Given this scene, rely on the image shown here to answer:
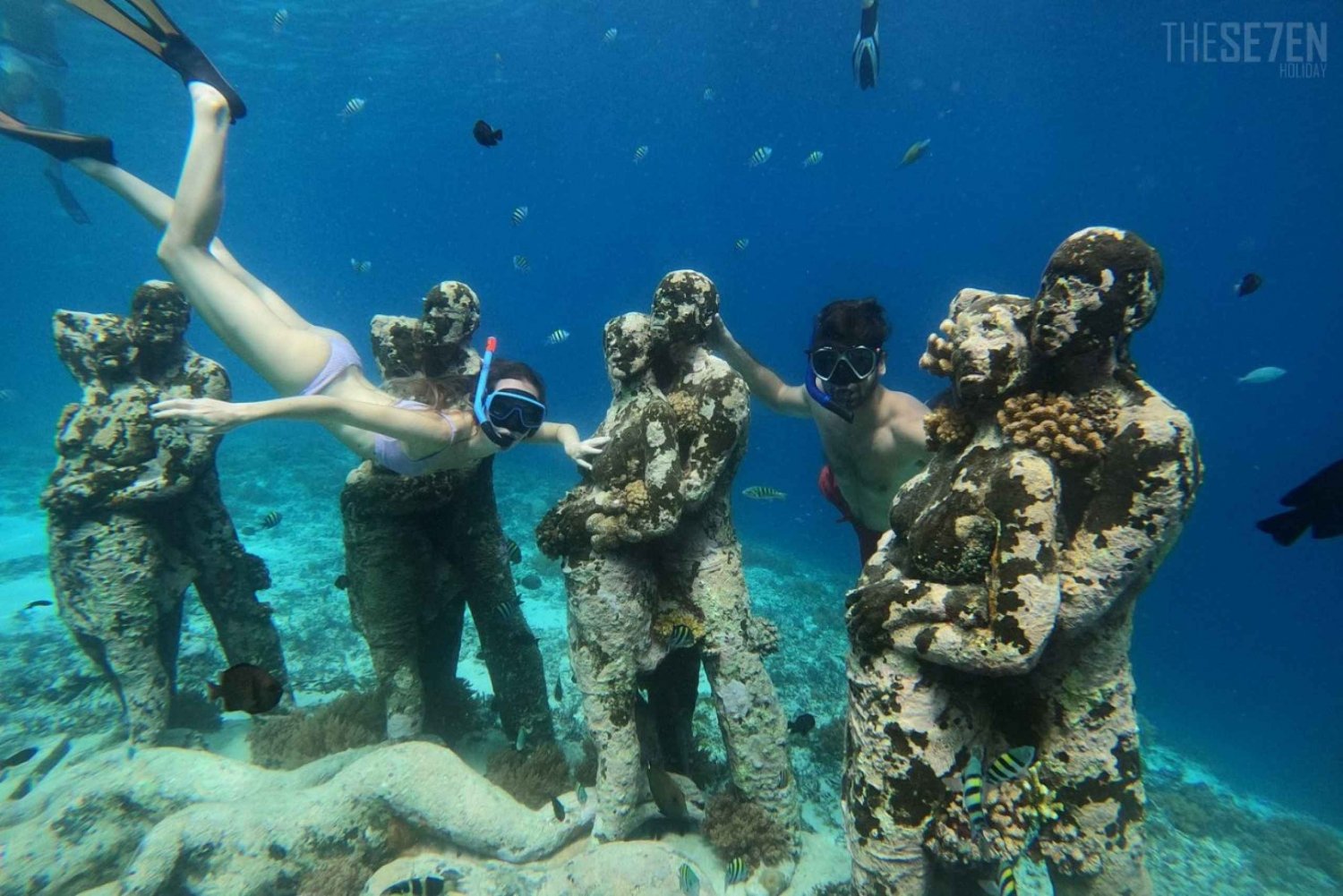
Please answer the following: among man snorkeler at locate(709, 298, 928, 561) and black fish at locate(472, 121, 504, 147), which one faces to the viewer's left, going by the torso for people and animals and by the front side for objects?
the black fish

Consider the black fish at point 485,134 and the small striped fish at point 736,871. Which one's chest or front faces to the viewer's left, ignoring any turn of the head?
the black fish

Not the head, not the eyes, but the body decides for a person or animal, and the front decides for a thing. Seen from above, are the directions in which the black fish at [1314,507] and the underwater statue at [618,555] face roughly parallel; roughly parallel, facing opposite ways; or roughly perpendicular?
roughly perpendicular

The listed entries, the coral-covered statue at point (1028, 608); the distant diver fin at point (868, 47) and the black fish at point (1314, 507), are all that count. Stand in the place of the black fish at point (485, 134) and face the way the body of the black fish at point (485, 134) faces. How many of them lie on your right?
0

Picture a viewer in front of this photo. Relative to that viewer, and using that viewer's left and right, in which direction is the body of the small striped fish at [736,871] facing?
facing to the right of the viewer

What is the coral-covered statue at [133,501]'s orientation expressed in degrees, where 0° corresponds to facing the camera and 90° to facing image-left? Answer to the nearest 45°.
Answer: approximately 0°

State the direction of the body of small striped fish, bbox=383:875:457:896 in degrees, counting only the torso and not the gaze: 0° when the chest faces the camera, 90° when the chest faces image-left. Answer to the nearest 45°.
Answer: approximately 90°
